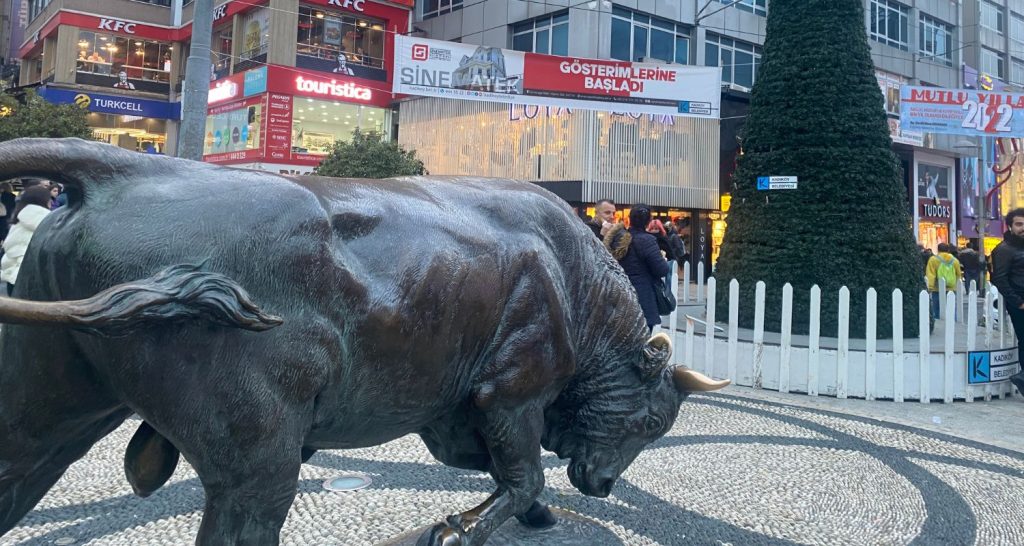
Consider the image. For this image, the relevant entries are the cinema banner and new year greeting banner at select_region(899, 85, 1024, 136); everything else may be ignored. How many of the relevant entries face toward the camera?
2

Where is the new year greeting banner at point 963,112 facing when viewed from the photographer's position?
facing the viewer

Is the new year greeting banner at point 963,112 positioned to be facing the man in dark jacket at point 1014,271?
yes

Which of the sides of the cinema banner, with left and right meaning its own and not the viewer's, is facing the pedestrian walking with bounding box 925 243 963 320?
left

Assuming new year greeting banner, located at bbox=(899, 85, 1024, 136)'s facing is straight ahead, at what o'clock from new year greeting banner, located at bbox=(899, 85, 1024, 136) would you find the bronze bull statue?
The bronze bull statue is roughly at 12 o'clock from the new year greeting banner.

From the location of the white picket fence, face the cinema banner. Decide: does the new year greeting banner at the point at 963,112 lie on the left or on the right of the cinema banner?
right

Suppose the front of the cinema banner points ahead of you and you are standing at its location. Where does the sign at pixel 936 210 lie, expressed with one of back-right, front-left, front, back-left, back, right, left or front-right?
back-left

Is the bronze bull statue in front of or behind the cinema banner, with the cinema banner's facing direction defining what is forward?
in front

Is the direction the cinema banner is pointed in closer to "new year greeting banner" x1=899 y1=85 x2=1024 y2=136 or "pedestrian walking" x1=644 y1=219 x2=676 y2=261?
the pedestrian walking

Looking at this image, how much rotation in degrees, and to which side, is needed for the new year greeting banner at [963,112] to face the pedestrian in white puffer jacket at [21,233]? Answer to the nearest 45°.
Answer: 0° — it already faces them

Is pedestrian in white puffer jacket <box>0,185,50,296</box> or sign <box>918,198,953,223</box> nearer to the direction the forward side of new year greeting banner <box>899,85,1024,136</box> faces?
the pedestrian in white puffer jacket

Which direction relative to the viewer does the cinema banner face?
toward the camera

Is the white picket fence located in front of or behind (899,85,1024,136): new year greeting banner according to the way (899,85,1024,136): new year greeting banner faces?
in front

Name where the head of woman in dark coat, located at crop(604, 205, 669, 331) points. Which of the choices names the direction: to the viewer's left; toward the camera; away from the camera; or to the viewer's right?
away from the camera

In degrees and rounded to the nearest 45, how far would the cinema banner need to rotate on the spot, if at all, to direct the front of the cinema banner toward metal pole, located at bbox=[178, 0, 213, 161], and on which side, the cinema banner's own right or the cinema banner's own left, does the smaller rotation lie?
approximately 45° to the cinema banner's own right

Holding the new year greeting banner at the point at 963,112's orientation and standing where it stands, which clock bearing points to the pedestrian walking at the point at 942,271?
The pedestrian walking is roughly at 12 o'clock from the new year greeting banner.
